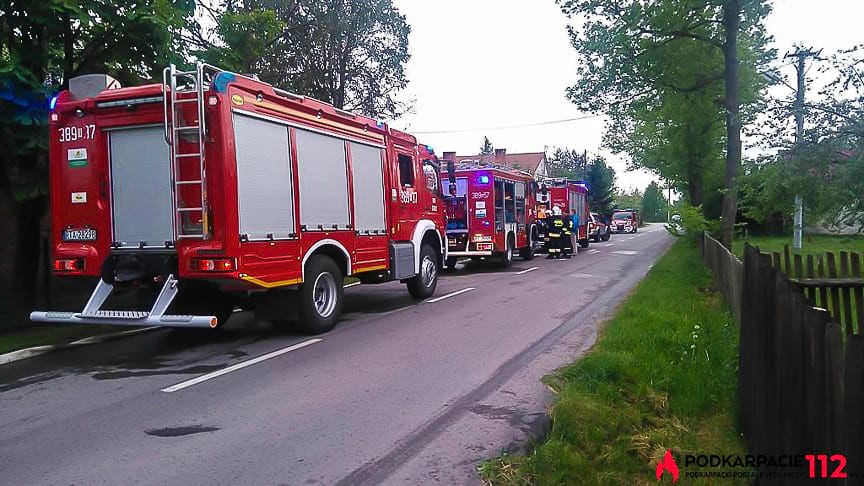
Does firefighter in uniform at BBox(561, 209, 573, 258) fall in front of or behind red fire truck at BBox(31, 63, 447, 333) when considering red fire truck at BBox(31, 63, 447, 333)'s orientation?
in front

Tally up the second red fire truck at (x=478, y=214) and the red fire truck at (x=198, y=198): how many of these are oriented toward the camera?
0

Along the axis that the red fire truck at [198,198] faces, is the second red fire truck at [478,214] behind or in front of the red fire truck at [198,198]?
in front

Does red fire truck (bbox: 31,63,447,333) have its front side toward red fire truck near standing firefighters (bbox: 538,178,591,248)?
yes

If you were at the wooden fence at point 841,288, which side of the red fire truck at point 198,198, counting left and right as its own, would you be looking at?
right

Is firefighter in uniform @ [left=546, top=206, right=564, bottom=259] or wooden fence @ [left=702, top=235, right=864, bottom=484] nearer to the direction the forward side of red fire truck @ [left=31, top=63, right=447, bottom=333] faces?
the firefighter in uniform

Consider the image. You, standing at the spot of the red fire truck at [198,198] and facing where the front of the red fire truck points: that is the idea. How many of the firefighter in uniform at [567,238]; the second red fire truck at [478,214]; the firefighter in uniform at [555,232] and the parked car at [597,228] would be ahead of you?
4

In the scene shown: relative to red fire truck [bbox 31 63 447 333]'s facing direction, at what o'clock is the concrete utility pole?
The concrete utility pole is roughly at 2 o'clock from the red fire truck.

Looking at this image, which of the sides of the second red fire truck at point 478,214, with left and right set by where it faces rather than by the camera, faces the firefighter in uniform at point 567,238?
front

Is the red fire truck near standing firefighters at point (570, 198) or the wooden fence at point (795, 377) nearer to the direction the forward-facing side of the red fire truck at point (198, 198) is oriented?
the red fire truck near standing firefighters

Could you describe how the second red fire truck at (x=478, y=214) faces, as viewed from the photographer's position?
facing away from the viewer and to the right of the viewer

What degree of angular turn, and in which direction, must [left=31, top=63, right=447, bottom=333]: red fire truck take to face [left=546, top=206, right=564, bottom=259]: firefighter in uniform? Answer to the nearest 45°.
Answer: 0° — it already faces them

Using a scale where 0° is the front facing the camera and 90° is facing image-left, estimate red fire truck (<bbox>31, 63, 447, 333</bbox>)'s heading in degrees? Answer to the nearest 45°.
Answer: approximately 225°

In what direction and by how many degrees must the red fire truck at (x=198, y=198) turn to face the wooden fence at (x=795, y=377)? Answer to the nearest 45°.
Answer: approximately 90° to its right
